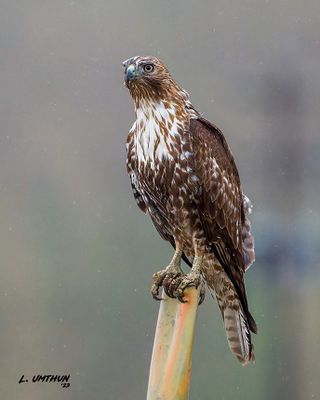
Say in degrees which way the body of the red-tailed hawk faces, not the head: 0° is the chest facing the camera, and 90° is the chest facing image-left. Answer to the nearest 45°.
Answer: approximately 45°
